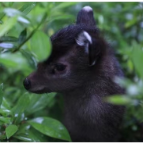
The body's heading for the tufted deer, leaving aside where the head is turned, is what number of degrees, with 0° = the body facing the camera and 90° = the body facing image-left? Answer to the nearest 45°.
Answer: approximately 90°
